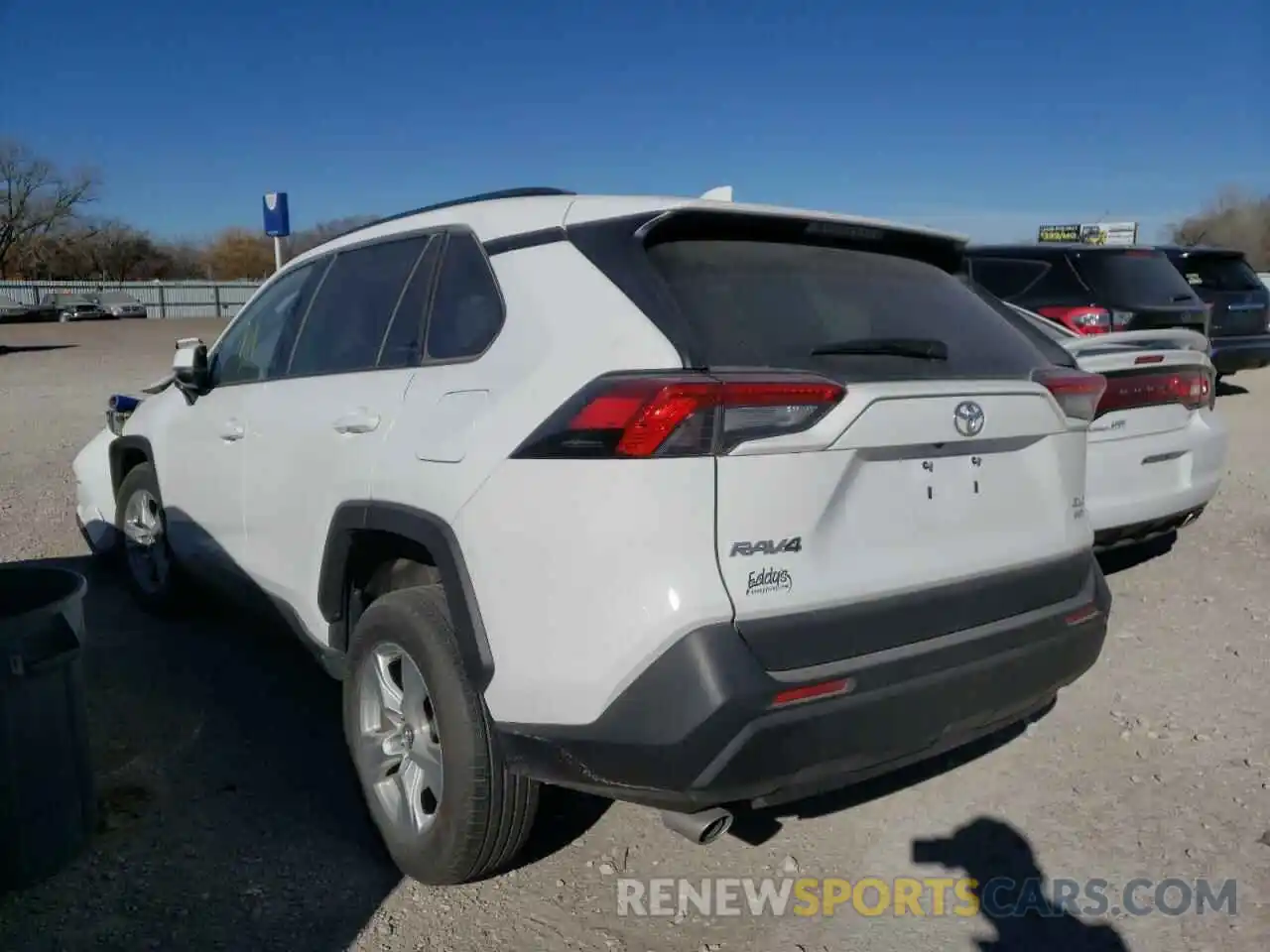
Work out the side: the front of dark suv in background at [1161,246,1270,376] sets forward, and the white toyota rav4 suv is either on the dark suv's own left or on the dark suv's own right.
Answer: on the dark suv's own left

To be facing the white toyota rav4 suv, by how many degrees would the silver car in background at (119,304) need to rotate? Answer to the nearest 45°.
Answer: approximately 45° to its right

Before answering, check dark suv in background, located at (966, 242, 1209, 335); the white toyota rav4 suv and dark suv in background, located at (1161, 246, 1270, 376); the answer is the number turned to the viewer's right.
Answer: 0

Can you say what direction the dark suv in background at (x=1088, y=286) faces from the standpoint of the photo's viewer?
facing away from the viewer and to the left of the viewer

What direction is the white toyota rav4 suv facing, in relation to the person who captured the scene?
facing away from the viewer and to the left of the viewer

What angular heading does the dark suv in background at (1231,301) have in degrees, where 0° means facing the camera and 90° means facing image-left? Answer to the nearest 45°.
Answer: approximately 135°

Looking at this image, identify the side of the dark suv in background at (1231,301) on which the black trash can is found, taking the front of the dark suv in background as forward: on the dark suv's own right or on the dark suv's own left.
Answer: on the dark suv's own left

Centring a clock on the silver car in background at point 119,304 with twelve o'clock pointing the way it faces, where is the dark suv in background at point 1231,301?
The dark suv in background is roughly at 1 o'clock from the silver car in background.

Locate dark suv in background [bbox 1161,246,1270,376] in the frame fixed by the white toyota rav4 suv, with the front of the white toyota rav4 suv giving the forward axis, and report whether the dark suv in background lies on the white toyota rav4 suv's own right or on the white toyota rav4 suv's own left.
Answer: on the white toyota rav4 suv's own right

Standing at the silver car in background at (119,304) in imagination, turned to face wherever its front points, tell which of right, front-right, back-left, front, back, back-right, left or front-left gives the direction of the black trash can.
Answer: front-right

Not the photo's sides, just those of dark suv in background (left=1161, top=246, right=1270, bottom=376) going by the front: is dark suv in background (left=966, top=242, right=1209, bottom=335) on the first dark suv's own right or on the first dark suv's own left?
on the first dark suv's own left
